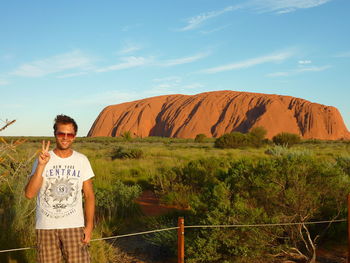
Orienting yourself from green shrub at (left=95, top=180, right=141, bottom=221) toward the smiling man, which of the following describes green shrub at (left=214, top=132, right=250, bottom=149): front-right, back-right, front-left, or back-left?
back-left

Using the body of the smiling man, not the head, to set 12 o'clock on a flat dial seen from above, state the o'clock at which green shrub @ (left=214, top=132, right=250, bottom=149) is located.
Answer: The green shrub is roughly at 7 o'clock from the smiling man.

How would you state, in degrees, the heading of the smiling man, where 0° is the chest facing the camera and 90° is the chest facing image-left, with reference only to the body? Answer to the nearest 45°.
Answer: approximately 0°

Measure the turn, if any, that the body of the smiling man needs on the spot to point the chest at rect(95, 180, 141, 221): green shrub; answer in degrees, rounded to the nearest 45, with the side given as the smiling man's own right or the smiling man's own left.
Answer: approximately 180°
